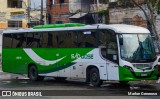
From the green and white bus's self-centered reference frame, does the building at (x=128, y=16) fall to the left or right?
on its left

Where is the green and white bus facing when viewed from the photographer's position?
facing the viewer and to the right of the viewer
